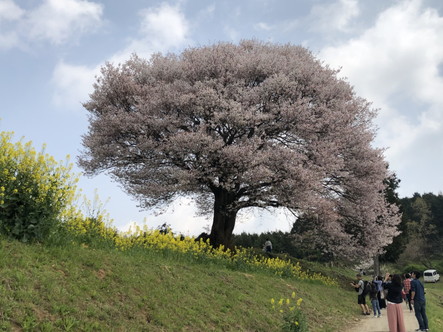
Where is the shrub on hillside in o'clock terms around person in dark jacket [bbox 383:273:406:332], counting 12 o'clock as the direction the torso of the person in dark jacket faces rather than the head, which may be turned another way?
The shrub on hillside is roughly at 9 o'clock from the person in dark jacket.

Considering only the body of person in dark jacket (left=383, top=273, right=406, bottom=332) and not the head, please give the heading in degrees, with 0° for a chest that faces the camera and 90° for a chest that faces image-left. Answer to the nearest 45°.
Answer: approximately 135°

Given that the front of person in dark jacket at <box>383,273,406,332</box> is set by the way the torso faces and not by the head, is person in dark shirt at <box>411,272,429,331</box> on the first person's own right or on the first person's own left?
on the first person's own right

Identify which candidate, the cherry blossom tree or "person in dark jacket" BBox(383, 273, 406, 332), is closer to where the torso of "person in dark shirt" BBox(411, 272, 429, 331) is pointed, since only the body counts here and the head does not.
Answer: the cherry blossom tree

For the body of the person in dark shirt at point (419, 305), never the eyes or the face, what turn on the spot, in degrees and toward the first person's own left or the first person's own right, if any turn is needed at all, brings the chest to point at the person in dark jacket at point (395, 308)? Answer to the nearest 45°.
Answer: approximately 135° to the first person's own left

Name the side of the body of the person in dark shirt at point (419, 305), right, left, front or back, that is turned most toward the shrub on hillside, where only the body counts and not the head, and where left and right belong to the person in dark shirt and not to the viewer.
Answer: left

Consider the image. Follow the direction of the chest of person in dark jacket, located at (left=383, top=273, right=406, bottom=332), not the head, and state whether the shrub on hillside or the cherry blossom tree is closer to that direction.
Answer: the cherry blossom tree

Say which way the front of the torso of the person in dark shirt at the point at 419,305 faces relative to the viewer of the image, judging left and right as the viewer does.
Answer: facing away from the viewer and to the left of the viewer
